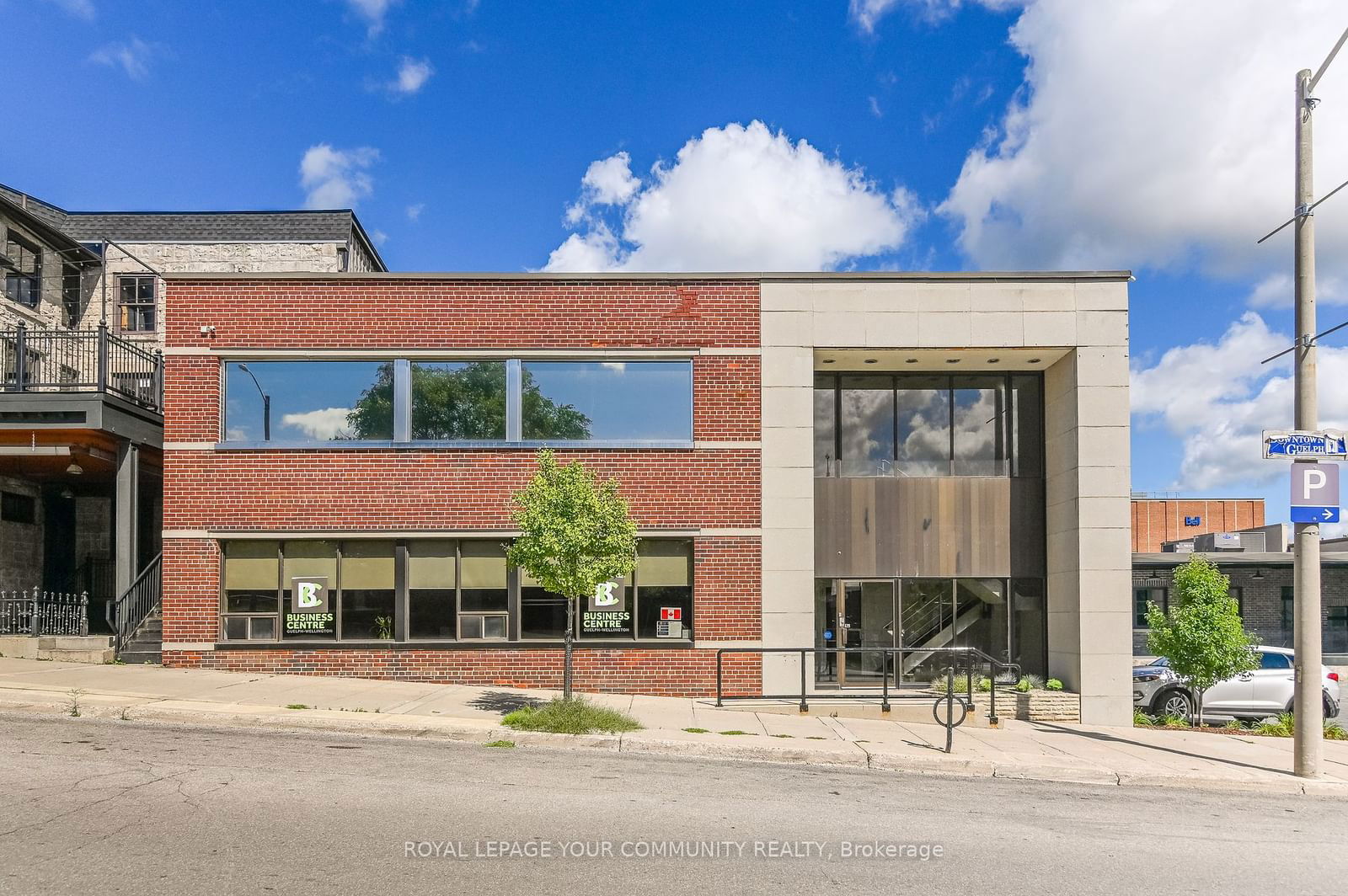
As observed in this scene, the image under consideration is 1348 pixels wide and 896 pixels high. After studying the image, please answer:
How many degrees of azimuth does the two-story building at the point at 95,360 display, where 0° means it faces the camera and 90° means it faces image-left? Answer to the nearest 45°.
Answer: approximately 0°

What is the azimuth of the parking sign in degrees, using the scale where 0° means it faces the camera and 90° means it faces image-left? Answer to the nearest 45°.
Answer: approximately 0°

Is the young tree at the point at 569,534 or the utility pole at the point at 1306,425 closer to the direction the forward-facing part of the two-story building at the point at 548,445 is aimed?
the young tree

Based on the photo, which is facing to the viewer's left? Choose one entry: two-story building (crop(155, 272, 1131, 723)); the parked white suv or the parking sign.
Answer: the parked white suv

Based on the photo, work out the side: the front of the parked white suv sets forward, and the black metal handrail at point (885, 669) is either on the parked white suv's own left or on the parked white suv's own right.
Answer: on the parked white suv's own left

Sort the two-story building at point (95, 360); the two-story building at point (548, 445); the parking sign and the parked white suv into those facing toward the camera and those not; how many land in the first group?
3

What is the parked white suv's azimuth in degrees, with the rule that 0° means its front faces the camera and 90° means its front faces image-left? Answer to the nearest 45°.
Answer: approximately 90°

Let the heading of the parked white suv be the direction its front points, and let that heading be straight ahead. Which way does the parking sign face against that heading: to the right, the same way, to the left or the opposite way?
to the left
